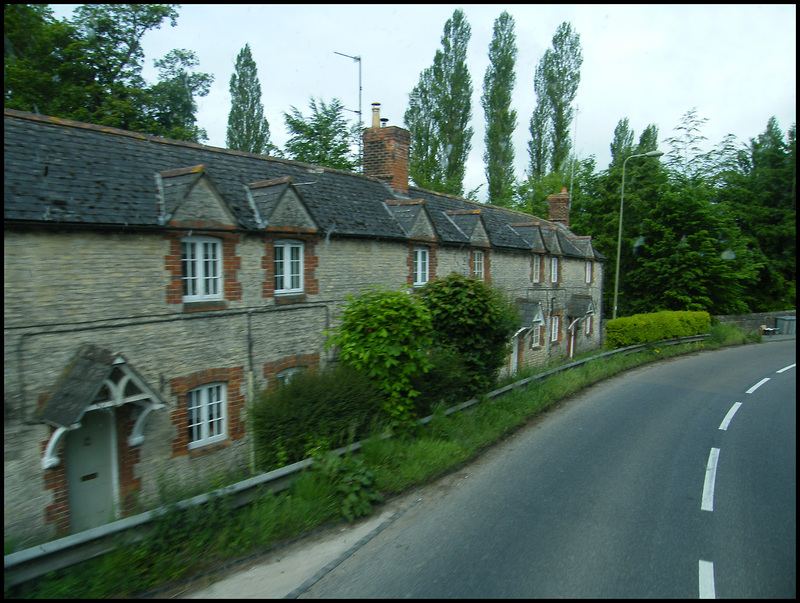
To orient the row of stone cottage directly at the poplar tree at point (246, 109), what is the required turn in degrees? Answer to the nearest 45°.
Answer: approximately 135° to its left

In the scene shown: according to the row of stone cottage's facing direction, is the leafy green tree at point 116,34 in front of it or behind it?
behind

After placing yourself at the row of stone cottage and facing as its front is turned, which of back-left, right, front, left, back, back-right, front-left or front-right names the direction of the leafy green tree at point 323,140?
back-left

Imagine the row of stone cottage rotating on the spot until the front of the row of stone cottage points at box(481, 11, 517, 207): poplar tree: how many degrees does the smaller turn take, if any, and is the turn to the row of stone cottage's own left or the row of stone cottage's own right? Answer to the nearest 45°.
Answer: approximately 90° to the row of stone cottage's own left

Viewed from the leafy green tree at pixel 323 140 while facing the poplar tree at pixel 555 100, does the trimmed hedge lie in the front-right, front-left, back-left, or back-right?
front-right

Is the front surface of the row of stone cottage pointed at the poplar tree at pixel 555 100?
no

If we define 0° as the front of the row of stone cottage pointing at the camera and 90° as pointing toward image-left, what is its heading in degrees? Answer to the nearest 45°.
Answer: approximately 315°

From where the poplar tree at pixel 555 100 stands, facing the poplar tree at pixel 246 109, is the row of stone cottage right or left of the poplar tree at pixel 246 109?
left

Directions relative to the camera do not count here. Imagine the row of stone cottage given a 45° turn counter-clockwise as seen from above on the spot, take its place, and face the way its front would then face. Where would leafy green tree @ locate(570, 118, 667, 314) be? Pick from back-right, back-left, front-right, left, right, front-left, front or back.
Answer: front-left

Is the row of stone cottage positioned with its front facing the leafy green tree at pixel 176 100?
no

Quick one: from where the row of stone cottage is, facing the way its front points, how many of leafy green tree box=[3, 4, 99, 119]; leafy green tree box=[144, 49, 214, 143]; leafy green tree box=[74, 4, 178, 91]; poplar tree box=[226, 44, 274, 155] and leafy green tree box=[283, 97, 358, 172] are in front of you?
0

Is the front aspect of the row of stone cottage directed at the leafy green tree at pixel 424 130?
no

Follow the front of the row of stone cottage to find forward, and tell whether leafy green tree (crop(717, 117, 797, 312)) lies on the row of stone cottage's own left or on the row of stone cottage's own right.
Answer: on the row of stone cottage's own left
